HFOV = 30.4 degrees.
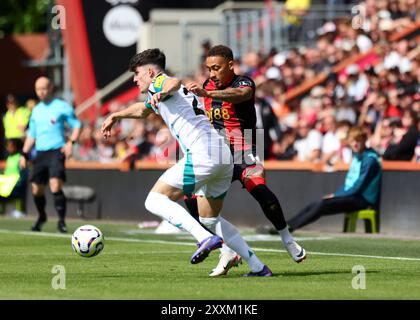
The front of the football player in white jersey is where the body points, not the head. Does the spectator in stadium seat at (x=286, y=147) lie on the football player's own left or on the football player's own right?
on the football player's own right

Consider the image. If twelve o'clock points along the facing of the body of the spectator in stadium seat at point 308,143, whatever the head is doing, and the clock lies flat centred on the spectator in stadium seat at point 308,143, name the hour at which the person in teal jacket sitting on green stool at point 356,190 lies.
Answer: the person in teal jacket sitting on green stool at point 356,190 is roughly at 10 o'clock from the spectator in stadium seat at point 308,143.

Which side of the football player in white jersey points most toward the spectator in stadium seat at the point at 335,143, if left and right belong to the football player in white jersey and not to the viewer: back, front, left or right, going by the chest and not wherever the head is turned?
right

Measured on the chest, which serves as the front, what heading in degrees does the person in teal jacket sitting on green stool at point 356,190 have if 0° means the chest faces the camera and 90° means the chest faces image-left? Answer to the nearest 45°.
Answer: approximately 45°

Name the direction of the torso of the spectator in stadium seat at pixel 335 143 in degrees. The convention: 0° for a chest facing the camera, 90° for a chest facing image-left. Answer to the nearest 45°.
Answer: approximately 45°

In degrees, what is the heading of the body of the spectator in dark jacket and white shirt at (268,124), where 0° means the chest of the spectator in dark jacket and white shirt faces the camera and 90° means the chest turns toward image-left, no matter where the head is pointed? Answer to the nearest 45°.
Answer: approximately 45°

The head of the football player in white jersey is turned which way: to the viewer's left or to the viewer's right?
to the viewer's left

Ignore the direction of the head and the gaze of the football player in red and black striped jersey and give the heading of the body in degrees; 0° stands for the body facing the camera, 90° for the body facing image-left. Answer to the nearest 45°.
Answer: approximately 45°

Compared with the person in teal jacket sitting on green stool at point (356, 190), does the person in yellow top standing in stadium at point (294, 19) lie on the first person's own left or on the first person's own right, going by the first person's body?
on the first person's own right

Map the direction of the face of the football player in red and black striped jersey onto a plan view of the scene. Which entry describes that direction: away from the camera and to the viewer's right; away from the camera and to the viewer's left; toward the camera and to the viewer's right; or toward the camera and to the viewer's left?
toward the camera and to the viewer's left

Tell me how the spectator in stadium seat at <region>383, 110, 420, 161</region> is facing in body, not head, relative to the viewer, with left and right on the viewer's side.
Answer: facing to the left of the viewer

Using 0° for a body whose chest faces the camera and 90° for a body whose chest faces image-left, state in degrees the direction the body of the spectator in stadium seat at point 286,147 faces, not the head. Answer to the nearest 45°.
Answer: approximately 45°
